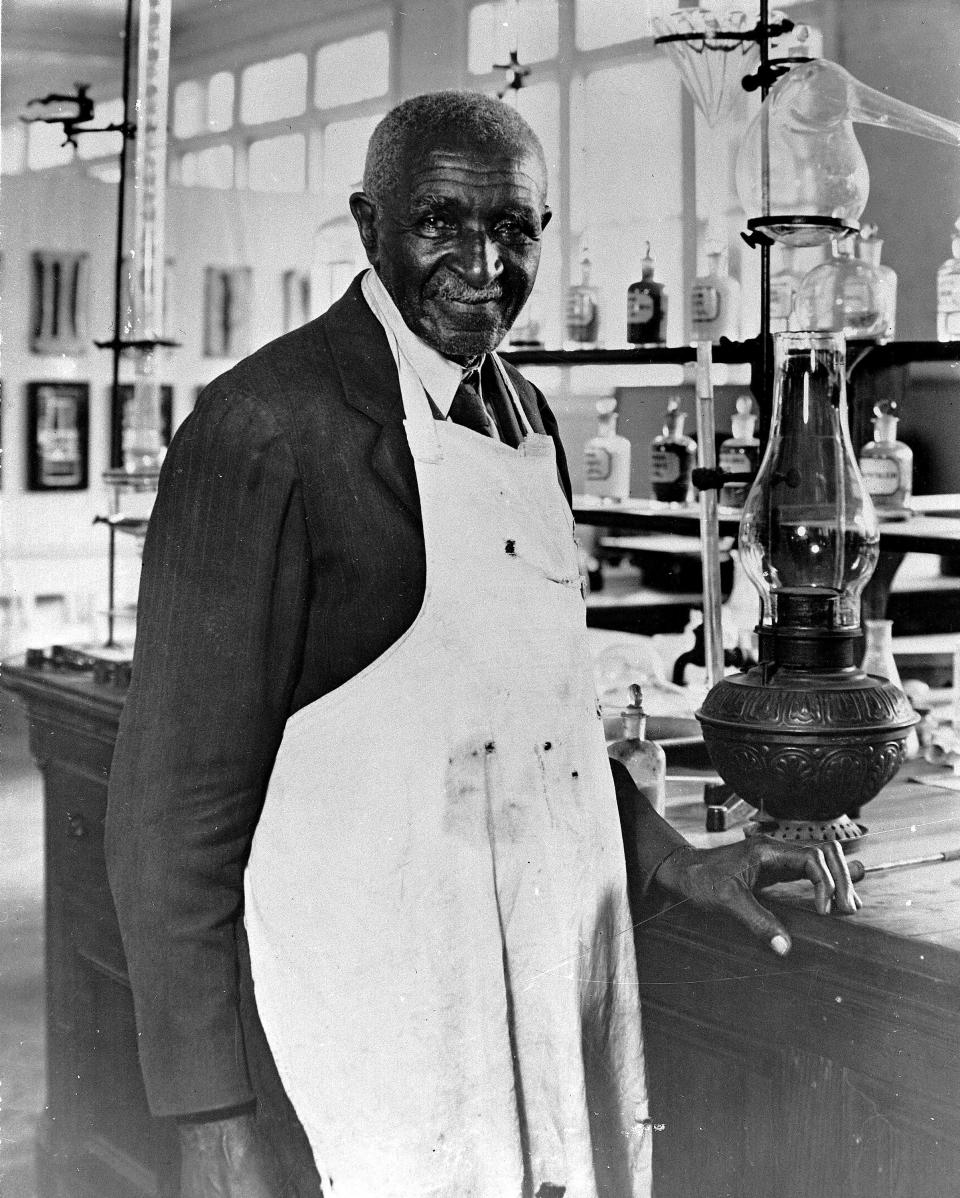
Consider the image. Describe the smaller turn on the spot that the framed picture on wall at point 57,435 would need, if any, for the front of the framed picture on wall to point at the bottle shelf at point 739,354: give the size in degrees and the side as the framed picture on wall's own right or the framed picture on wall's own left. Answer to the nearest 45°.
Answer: approximately 90° to the framed picture on wall's own left

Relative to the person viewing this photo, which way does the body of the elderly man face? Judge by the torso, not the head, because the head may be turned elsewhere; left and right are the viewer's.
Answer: facing the viewer and to the right of the viewer

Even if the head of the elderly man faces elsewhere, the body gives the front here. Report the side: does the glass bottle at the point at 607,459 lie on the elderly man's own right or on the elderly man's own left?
on the elderly man's own left

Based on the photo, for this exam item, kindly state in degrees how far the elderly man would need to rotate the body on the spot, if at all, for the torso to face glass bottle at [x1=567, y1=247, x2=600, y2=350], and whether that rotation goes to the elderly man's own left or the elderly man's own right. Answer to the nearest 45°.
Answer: approximately 135° to the elderly man's own left

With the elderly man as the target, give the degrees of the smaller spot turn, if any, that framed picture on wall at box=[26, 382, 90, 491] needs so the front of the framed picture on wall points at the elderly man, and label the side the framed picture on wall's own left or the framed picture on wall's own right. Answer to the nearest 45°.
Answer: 0° — it already faces them

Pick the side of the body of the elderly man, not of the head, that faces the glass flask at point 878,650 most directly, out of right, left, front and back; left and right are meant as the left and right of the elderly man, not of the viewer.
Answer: left

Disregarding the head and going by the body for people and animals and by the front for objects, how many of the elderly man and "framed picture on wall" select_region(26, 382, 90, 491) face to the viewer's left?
0

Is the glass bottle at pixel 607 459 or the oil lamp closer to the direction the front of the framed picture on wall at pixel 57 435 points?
the oil lamp

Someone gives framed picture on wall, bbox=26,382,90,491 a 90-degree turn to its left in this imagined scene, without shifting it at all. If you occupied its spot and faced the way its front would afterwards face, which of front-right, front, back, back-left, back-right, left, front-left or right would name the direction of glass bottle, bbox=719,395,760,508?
front

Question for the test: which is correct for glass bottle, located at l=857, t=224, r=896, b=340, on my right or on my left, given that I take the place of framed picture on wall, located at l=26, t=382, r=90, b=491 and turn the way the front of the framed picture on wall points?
on my left

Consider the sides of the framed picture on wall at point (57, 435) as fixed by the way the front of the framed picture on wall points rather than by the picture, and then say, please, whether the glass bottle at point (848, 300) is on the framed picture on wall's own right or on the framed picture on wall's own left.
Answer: on the framed picture on wall's own left
